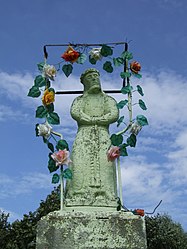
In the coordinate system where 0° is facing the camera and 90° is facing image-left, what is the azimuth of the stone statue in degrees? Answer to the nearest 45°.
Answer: approximately 0°
